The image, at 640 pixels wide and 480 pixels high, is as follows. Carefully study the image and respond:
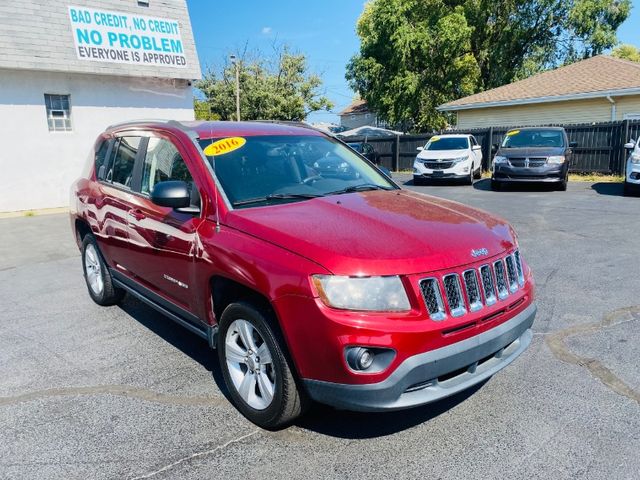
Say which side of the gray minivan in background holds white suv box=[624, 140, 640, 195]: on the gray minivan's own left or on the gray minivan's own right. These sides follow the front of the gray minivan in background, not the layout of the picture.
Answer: on the gray minivan's own left

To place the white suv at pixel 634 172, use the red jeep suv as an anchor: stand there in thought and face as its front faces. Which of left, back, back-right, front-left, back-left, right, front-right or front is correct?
left

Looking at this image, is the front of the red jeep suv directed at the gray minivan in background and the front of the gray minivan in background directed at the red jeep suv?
no

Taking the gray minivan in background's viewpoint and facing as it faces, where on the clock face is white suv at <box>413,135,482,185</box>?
The white suv is roughly at 4 o'clock from the gray minivan in background.

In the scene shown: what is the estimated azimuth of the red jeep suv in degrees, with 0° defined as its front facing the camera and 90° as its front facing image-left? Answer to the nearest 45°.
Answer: approximately 315°

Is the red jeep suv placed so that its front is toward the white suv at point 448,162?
no

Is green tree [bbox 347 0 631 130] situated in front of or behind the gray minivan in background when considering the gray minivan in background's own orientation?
behind

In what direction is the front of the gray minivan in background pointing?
toward the camera

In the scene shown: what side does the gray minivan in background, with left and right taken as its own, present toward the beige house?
back

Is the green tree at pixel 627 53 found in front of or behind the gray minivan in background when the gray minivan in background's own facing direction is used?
behind

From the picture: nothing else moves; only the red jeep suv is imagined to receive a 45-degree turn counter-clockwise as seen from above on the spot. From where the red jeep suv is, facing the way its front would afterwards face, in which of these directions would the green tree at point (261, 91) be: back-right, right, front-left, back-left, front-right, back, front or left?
left

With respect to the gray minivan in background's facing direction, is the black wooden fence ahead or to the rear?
to the rear

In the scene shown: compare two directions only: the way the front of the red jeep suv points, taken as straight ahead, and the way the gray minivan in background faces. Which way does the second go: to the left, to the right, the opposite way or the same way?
to the right

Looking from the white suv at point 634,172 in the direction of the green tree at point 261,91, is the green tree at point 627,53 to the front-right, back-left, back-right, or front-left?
front-right

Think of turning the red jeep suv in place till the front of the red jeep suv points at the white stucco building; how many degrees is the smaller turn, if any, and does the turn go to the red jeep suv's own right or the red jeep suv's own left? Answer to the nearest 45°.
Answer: approximately 180°

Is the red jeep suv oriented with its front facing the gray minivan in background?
no

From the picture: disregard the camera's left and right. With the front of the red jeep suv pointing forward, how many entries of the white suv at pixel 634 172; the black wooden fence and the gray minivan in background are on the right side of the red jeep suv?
0

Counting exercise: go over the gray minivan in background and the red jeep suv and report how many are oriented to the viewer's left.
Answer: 0

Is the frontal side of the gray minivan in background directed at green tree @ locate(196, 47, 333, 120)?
no
